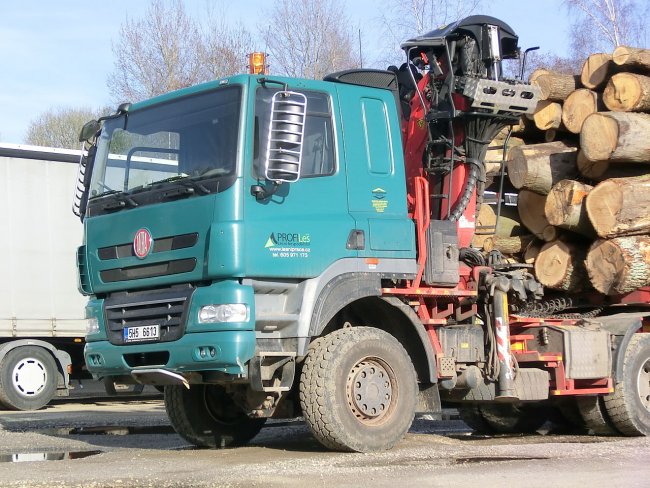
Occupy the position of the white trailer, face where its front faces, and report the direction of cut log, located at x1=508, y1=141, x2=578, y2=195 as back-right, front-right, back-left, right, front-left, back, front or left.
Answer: back-left

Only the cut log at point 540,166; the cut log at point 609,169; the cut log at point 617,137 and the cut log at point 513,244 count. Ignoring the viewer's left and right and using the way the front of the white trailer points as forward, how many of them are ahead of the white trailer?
0

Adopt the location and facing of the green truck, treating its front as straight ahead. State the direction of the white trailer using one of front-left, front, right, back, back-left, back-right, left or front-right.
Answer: right

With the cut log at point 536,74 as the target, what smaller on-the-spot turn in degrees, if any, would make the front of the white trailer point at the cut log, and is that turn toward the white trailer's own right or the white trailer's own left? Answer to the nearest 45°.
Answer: approximately 135° to the white trailer's own left

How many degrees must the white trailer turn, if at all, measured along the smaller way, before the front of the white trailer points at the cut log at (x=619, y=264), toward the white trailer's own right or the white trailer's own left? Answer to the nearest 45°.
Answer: approximately 135° to the white trailer's own left

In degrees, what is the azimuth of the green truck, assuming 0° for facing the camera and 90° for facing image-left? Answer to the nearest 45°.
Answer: approximately 45°

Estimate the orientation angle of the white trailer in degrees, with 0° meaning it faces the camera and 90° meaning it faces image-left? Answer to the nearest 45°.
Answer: approximately 90°

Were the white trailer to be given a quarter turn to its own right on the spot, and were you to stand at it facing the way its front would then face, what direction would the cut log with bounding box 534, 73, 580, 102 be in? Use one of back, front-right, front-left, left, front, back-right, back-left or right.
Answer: back-right

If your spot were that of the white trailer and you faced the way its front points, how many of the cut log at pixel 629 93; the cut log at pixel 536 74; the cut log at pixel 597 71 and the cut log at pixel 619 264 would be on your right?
0

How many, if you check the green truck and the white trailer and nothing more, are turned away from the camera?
0
